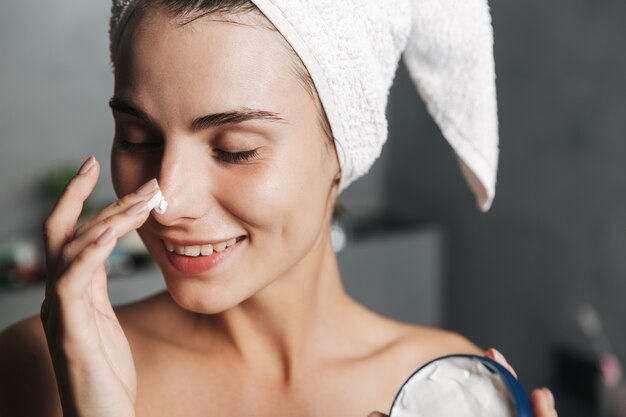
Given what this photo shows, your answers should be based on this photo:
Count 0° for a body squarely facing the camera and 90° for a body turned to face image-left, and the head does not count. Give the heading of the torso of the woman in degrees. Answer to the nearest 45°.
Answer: approximately 0°
